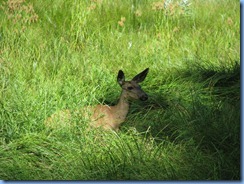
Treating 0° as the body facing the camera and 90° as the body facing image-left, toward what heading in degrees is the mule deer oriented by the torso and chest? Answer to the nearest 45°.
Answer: approximately 270°
